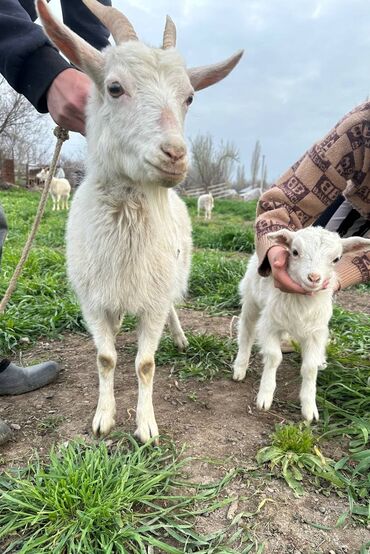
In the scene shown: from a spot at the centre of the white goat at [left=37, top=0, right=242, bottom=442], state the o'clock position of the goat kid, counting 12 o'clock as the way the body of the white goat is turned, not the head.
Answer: The goat kid is roughly at 9 o'clock from the white goat.

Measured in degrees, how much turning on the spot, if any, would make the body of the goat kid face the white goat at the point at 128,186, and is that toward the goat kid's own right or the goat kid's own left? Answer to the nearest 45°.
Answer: approximately 90° to the goat kid's own right

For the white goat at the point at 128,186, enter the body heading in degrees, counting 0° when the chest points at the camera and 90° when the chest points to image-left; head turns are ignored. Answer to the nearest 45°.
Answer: approximately 0°

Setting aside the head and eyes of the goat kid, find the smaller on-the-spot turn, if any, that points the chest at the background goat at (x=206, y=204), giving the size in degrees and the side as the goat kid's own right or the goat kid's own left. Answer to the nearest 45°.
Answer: approximately 135° to the goat kid's own left

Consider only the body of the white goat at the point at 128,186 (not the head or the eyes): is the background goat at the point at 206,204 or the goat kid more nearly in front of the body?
the goat kid

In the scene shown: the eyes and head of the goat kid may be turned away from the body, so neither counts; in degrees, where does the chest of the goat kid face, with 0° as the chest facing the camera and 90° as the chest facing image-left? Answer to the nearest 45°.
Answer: approximately 315°

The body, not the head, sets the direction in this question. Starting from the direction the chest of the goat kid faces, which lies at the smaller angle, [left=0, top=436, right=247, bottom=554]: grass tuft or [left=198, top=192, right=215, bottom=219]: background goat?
the grass tuft

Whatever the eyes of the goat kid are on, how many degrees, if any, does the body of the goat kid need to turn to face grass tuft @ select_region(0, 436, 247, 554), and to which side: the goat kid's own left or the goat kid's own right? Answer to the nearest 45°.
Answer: approximately 90° to the goat kid's own right

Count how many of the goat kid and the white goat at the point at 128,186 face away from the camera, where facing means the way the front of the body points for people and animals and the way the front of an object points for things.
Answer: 0

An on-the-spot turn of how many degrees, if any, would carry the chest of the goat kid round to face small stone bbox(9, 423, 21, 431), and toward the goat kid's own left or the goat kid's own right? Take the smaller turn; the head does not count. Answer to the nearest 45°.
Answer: approximately 90° to the goat kid's own right
